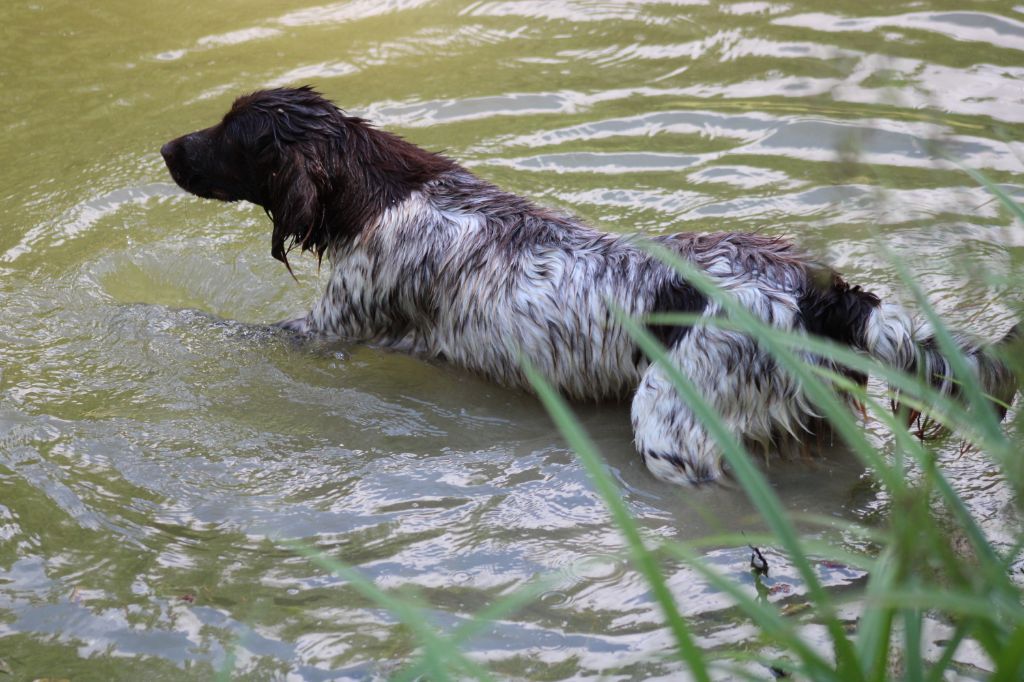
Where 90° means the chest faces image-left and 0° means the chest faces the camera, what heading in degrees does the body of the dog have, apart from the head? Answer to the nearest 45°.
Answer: approximately 90°
